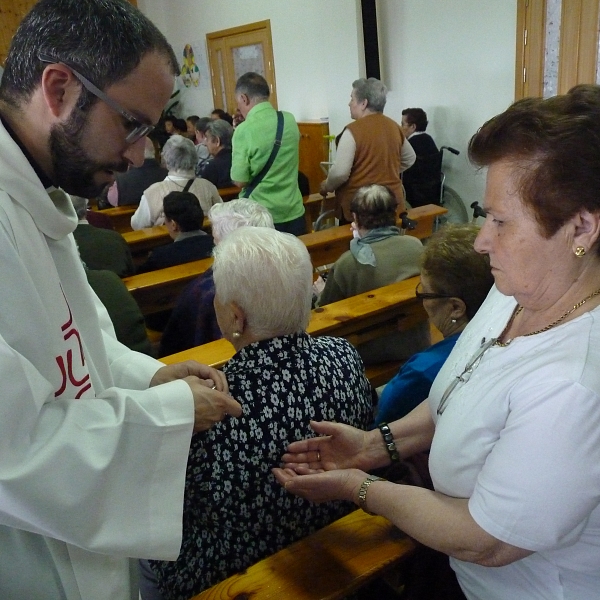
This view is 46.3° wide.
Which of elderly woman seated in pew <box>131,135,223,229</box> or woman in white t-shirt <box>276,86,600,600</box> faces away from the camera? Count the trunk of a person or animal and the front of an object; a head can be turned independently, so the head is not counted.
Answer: elderly woman seated in pew <box>131,135,223,229</box>

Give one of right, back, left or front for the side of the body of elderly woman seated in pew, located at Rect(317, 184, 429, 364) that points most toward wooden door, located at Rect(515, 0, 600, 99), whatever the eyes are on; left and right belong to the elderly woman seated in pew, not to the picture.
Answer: right

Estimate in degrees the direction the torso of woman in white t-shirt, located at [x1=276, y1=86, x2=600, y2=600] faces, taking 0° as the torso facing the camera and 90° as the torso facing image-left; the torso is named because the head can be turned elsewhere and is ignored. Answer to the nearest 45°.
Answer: approximately 90°

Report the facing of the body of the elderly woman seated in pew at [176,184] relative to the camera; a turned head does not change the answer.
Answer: away from the camera

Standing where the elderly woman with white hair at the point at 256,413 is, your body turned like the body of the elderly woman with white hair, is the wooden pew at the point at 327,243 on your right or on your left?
on your right

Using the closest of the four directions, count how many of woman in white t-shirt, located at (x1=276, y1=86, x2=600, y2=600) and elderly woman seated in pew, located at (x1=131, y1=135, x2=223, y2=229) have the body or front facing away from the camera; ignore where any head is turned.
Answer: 1

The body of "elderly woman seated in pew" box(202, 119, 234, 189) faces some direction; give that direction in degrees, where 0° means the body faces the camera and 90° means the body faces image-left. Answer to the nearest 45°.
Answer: approximately 135°

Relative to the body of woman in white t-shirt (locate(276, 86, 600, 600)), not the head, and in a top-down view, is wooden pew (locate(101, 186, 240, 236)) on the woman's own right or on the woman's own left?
on the woman's own right

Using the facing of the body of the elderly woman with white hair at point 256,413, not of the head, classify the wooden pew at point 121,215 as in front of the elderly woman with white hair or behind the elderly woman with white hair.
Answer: in front

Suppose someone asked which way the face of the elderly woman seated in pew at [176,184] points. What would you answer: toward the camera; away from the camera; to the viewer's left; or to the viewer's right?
away from the camera

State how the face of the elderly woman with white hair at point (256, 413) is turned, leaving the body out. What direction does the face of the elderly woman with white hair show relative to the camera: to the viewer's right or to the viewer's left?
to the viewer's left

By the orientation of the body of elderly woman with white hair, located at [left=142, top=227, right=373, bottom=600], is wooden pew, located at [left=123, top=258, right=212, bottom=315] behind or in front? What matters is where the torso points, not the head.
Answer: in front
